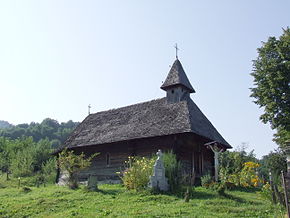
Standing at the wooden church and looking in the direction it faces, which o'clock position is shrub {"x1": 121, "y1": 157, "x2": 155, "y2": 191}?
The shrub is roughly at 2 o'clock from the wooden church.

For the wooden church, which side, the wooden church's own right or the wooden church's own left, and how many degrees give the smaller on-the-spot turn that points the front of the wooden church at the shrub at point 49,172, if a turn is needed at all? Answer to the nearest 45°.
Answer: approximately 180°

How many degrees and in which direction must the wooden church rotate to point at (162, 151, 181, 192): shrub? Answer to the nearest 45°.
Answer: approximately 45° to its right

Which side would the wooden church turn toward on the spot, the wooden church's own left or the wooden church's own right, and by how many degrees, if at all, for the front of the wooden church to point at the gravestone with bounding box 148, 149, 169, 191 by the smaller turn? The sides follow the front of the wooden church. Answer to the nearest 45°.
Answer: approximately 45° to the wooden church's own right

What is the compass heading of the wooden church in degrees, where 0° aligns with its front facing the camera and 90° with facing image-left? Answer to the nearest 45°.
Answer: approximately 315°
